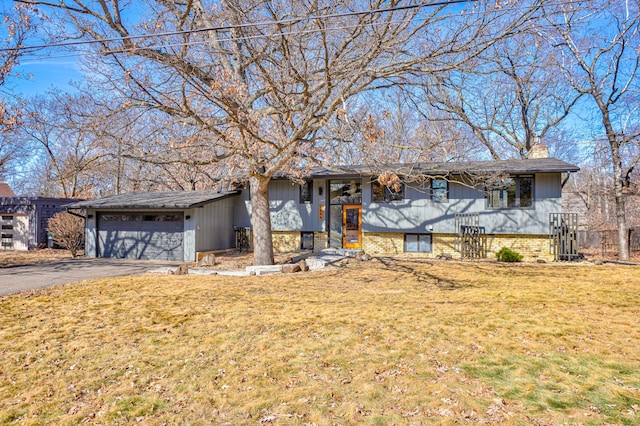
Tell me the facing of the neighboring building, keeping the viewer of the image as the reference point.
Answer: facing the viewer

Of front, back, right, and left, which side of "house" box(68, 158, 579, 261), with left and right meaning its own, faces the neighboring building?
right

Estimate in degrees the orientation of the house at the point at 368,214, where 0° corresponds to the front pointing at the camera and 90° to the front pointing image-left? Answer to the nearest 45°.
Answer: approximately 0°

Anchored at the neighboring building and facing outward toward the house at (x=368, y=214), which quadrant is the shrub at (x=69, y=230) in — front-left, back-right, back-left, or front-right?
front-right

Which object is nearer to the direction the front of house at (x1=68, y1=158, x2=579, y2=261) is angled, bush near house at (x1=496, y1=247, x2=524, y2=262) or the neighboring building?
the bush near house

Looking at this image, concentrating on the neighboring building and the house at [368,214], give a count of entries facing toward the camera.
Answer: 2

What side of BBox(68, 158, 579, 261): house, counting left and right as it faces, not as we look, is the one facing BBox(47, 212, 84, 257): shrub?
right

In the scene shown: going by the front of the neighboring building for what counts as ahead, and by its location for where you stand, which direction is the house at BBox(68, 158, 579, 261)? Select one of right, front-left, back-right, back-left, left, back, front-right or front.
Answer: front-left

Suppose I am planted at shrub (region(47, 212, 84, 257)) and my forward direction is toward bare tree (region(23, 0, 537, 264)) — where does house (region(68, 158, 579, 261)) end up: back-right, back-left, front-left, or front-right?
front-left

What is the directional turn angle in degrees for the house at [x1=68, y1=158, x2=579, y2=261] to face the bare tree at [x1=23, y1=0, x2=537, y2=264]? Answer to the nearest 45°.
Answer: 0° — it already faces it

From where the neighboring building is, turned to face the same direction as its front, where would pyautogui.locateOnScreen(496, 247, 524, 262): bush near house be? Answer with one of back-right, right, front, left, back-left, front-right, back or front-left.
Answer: front-left
